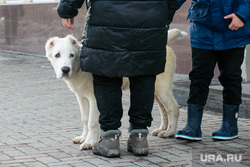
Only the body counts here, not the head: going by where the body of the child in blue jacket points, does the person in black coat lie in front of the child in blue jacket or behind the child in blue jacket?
in front

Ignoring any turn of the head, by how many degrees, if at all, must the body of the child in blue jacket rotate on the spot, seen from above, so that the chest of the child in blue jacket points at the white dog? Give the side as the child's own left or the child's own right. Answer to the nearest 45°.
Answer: approximately 45° to the child's own right

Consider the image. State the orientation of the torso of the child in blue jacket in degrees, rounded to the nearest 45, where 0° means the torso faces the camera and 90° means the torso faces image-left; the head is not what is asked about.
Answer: approximately 45°
